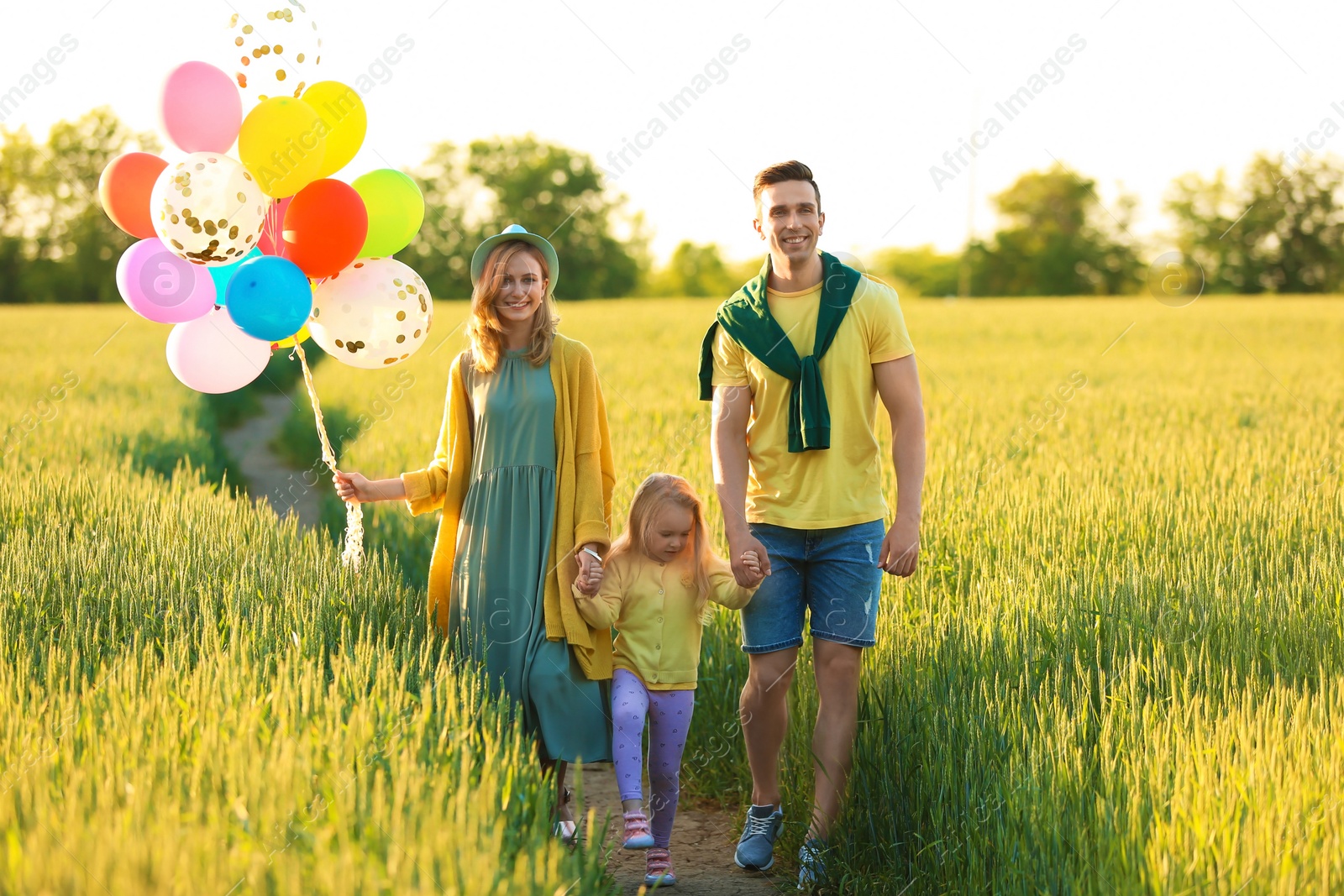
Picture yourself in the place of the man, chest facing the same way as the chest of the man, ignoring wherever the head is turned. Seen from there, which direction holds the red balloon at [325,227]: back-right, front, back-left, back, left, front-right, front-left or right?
right

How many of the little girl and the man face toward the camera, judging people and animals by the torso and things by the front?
2

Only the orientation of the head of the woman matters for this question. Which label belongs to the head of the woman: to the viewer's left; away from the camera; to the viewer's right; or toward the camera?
toward the camera

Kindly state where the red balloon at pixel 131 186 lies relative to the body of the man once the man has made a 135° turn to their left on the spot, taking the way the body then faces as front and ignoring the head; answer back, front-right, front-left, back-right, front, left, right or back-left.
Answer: back-left

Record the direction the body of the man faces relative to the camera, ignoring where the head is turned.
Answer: toward the camera

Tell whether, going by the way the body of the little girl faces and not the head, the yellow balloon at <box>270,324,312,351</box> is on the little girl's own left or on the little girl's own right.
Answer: on the little girl's own right

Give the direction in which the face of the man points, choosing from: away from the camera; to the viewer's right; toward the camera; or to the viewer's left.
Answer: toward the camera

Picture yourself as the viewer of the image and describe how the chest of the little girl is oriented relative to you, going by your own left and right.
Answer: facing the viewer

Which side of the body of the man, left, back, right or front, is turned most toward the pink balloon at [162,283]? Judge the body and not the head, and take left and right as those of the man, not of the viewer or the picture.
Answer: right

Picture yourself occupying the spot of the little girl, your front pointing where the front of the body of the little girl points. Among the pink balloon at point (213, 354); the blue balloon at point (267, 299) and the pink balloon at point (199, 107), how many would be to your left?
0

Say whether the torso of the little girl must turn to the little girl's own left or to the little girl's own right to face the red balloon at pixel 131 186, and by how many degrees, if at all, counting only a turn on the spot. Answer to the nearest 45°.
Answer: approximately 90° to the little girl's own right

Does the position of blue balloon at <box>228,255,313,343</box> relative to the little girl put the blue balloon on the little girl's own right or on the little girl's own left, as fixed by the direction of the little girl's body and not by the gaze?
on the little girl's own right

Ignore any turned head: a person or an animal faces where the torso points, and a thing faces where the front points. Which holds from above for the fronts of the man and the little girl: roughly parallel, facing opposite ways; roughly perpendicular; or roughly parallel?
roughly parallel

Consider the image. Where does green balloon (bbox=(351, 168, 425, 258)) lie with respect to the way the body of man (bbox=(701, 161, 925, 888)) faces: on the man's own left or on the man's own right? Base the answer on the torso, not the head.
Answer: on the man's own right
